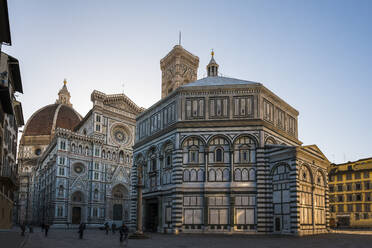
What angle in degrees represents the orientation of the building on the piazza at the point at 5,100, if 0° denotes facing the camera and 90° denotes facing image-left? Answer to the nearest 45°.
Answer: approximately 270°

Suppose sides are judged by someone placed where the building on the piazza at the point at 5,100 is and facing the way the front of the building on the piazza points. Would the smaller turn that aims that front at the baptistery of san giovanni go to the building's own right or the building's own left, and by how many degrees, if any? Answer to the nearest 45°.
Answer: approximately 45° to the building's own right

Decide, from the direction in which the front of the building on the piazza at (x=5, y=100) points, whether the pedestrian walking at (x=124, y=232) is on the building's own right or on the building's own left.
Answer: on the building's own right
